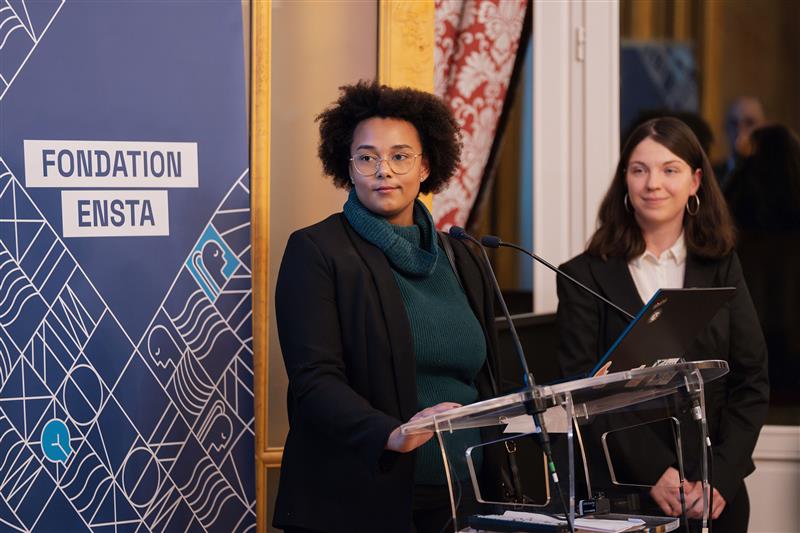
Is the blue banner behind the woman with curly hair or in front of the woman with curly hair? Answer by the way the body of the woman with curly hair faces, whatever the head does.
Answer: behind

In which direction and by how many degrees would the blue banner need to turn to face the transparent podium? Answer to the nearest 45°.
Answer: approximately 45° to its left

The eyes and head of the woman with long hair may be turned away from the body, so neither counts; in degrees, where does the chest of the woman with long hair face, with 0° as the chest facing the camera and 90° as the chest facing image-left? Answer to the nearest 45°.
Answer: approximately 0°

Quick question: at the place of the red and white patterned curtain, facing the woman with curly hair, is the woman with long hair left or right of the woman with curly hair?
left

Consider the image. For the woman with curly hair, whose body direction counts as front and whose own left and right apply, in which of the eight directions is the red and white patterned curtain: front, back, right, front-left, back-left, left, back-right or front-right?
back-left

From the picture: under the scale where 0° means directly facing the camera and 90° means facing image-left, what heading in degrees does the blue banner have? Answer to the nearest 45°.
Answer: approximately 0°

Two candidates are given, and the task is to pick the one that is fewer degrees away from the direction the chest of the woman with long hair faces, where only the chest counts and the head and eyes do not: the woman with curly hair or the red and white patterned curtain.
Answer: the woman with curly hair

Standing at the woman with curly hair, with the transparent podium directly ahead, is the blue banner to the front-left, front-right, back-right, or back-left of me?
back-right

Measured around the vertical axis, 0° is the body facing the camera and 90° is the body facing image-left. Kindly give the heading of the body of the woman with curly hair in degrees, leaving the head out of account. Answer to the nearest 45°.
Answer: approximately 315°

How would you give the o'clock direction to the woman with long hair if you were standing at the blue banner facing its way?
The woman with long hair is roughly at 9 o'clock from the blue banner.

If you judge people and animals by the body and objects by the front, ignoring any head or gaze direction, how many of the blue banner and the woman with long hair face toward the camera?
2

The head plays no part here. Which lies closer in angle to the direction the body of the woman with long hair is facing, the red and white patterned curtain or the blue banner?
the blue banner

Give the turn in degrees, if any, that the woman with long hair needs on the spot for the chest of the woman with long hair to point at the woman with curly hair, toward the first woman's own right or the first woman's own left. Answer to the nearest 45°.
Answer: approximately 45° to the first woman's own right

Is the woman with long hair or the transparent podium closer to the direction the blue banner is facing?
the transparent podium
